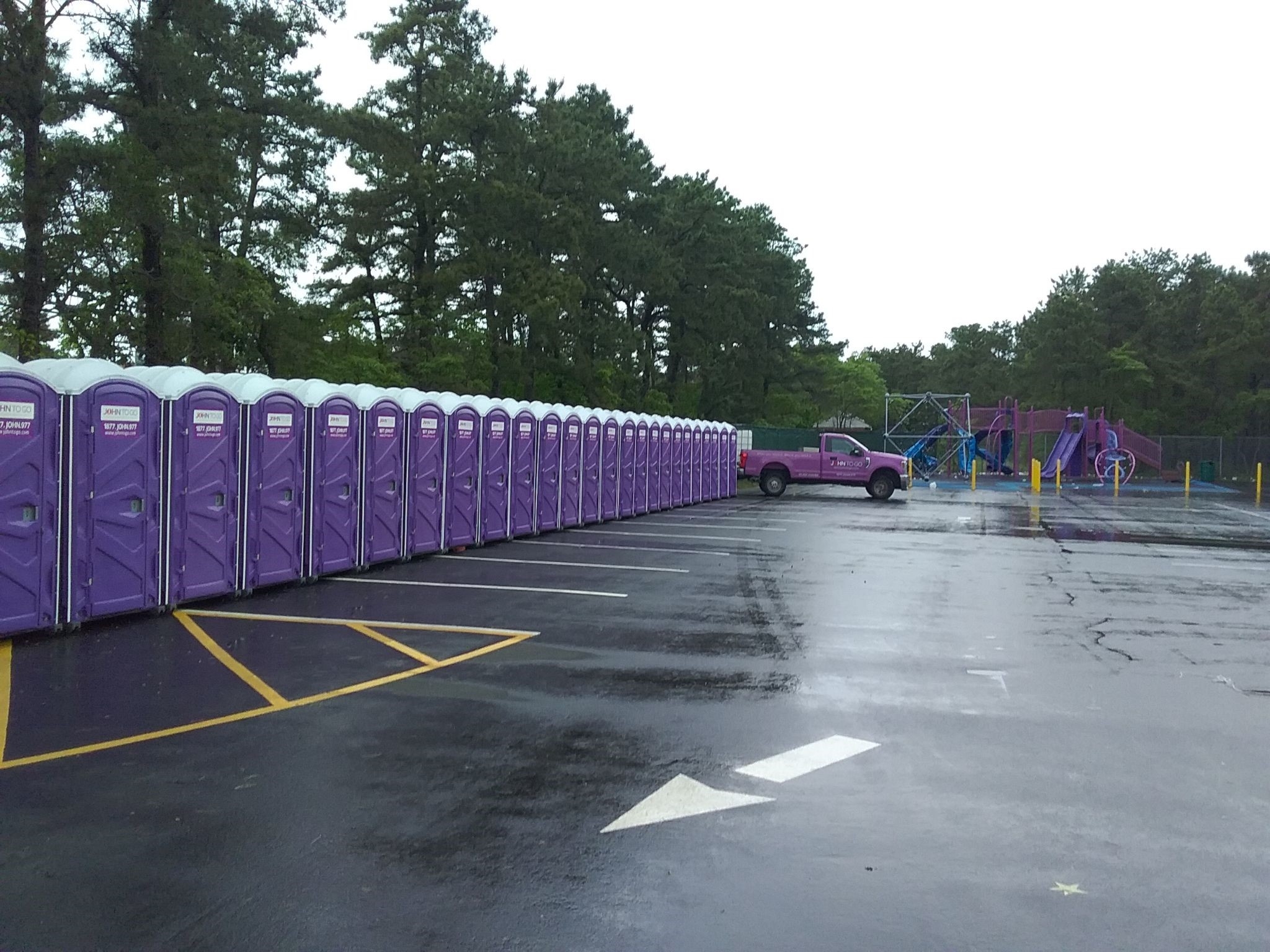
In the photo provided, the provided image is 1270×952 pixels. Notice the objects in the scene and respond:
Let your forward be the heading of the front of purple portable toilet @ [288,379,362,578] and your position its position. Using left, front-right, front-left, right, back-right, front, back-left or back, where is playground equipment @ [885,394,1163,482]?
left

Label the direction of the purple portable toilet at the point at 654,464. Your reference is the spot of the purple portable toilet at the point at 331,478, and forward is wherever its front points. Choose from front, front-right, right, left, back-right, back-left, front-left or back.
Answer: left

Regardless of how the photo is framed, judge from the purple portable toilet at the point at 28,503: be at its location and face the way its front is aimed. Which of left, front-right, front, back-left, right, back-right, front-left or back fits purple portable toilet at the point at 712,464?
left

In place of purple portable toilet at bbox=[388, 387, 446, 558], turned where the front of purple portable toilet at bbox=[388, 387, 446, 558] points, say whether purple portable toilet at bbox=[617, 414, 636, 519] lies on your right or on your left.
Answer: on your left

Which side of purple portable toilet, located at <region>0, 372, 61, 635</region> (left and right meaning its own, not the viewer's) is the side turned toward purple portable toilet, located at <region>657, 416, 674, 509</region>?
left

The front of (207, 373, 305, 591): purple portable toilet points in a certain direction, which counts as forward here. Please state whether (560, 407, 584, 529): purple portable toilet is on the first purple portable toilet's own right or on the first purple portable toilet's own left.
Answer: on the first purple portable toilet's own left

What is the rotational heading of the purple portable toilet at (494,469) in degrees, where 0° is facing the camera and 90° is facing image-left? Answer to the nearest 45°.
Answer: approximately 315°

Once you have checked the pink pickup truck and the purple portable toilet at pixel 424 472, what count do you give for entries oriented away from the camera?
0

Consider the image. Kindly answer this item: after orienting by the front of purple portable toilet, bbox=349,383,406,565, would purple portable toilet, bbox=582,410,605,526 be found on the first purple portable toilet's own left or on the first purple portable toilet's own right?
on the first purple portable toilet's own left

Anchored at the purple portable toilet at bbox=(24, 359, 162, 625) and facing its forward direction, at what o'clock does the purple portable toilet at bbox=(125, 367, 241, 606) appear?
the purple portable toilet at bbox=(125, 367, 241, 606) is roughly at 9 o'clock from the purple portable toilet at bbox=(24, 359, 162, 625).

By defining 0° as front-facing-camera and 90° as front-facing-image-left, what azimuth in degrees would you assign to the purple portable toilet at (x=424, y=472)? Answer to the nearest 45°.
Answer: approximately 315°

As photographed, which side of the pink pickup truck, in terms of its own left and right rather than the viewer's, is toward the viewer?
right

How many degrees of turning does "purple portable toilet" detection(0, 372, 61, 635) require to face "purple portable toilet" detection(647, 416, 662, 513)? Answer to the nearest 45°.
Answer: approximately 90° to its left

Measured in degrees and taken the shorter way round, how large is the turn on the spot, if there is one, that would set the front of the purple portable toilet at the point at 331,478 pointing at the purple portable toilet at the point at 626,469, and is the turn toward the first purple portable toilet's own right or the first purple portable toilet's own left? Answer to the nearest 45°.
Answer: approximately 90° to the first purple portable toilet's own left

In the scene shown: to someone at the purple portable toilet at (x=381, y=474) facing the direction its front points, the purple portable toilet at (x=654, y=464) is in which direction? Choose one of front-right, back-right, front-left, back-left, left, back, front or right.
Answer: left

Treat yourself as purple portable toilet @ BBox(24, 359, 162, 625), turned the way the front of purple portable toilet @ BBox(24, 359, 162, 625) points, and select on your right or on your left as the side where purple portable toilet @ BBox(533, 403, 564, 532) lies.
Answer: on your left

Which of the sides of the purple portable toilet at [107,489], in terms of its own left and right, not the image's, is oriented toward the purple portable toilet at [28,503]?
right

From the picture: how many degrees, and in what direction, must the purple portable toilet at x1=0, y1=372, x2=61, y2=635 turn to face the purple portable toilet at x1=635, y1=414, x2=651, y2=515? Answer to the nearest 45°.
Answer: approximately 90° to its left
